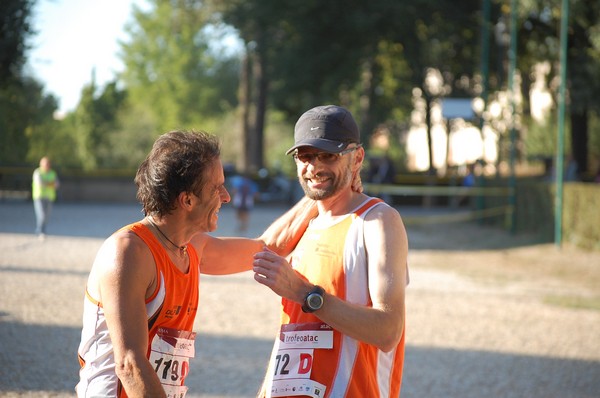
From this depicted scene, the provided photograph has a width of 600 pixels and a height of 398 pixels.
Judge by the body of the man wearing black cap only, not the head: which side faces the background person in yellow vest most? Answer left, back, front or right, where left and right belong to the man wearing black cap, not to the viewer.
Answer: right

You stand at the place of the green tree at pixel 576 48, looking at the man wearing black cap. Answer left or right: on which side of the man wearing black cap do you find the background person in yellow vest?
right

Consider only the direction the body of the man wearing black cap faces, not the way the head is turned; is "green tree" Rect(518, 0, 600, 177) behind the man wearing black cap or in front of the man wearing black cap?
behind

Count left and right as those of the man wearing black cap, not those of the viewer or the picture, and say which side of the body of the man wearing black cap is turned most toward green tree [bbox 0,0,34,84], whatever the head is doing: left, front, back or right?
right

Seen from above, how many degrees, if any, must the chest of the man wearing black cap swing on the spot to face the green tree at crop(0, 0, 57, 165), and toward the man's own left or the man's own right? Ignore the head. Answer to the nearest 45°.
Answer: approximately 90° to the man's own right

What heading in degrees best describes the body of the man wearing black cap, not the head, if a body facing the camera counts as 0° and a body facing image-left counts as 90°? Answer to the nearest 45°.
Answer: approximately 45°
